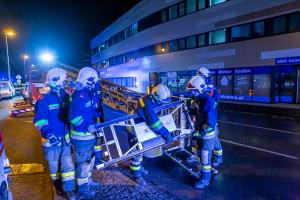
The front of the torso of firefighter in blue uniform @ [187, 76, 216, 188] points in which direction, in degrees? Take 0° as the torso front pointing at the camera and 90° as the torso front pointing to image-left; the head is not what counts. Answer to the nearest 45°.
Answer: approximately 90°

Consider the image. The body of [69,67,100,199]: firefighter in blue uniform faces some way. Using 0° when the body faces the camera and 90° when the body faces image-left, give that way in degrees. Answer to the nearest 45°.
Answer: approximately 270°

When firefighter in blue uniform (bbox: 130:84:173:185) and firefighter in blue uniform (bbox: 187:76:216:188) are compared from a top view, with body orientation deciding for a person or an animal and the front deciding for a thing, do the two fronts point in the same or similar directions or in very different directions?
very different directions

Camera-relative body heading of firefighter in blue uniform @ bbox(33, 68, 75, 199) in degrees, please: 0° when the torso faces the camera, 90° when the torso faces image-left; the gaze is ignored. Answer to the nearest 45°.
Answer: approximately 315°

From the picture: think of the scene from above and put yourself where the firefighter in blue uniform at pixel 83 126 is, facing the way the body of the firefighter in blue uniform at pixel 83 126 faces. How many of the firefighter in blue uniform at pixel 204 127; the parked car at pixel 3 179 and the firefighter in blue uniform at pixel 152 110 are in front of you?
2

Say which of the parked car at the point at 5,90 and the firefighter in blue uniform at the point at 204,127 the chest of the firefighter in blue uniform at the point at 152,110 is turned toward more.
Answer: the firefighter in blue uniform
